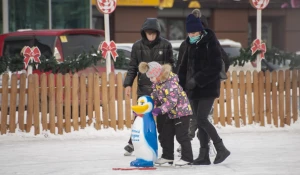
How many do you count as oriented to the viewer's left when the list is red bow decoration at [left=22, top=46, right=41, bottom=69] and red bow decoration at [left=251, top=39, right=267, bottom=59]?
0

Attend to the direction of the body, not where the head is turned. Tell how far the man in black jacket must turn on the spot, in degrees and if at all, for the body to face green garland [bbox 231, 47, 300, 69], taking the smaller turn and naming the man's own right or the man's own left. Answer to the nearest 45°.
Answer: approximately 135° to the man's own left

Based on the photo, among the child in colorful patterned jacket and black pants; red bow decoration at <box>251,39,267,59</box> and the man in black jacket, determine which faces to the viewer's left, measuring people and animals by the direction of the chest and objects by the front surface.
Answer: the child in colorful patterned jacket and black pants

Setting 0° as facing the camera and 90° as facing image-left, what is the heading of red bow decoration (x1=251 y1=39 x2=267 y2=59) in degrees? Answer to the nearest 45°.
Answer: approximately 0°

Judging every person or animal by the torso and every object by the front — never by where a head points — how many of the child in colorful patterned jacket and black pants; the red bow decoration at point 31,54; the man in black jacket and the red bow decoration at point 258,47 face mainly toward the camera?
3

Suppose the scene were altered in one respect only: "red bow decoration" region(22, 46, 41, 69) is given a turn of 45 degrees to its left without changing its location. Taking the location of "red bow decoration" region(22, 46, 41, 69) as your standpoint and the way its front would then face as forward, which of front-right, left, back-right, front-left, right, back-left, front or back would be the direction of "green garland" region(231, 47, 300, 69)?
front-left

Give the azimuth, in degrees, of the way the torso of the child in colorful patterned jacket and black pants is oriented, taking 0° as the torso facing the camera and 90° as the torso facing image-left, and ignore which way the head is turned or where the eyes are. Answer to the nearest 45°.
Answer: approximately 90°

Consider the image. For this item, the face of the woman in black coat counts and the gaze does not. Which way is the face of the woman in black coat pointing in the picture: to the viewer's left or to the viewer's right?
to the viewer's left
